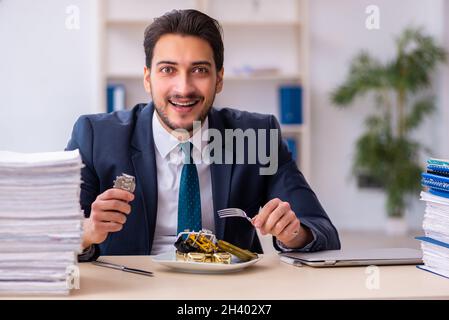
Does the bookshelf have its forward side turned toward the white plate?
yes

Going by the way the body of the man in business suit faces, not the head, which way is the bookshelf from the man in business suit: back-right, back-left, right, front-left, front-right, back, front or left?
back

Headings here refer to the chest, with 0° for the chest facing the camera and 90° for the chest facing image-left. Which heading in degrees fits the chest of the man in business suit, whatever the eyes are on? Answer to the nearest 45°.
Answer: approximately 0°

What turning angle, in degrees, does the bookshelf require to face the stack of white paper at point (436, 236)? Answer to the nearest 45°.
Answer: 0° — it already faces it

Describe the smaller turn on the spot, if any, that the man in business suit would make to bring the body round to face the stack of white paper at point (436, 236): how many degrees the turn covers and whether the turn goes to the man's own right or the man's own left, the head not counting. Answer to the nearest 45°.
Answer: approximately 45° to the man's own left

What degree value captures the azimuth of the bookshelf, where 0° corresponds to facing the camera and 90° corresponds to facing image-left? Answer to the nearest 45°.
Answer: approximately 0°

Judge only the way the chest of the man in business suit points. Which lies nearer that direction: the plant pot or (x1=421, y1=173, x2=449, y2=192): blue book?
the blue book

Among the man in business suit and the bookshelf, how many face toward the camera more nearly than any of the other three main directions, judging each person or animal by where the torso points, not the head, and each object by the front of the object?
2

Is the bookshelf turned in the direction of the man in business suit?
yes

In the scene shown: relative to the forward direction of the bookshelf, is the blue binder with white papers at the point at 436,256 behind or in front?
in front
